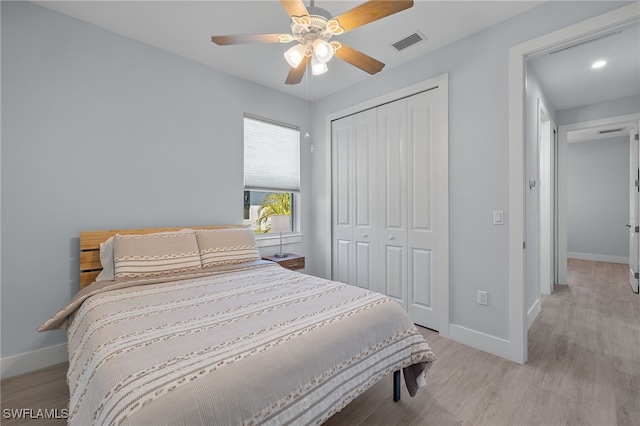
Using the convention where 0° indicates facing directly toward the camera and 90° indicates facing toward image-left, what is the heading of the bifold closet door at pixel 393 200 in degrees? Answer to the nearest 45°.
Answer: approximately 45°

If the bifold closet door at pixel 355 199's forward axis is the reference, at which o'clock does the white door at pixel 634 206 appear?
The white door is roughly at 7 o'clock from the bifold closet door.

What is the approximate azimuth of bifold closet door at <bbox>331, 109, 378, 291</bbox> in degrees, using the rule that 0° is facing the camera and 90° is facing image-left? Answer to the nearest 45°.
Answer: approximately 45°

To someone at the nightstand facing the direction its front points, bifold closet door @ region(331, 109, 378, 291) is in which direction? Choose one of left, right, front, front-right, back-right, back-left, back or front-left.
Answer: front-left

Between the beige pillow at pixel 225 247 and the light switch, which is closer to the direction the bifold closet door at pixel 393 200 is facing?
the beige pillow

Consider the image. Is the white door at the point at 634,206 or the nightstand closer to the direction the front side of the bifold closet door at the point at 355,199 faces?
the nightstand

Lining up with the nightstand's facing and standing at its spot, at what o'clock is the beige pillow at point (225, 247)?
The beige pillow is roughly at 3 o'clock from the nightstand.
